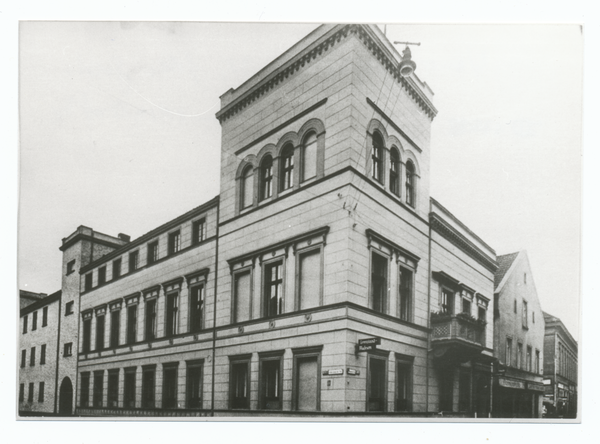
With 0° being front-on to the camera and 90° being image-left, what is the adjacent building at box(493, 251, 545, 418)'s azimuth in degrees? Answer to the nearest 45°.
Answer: approximately 315°
